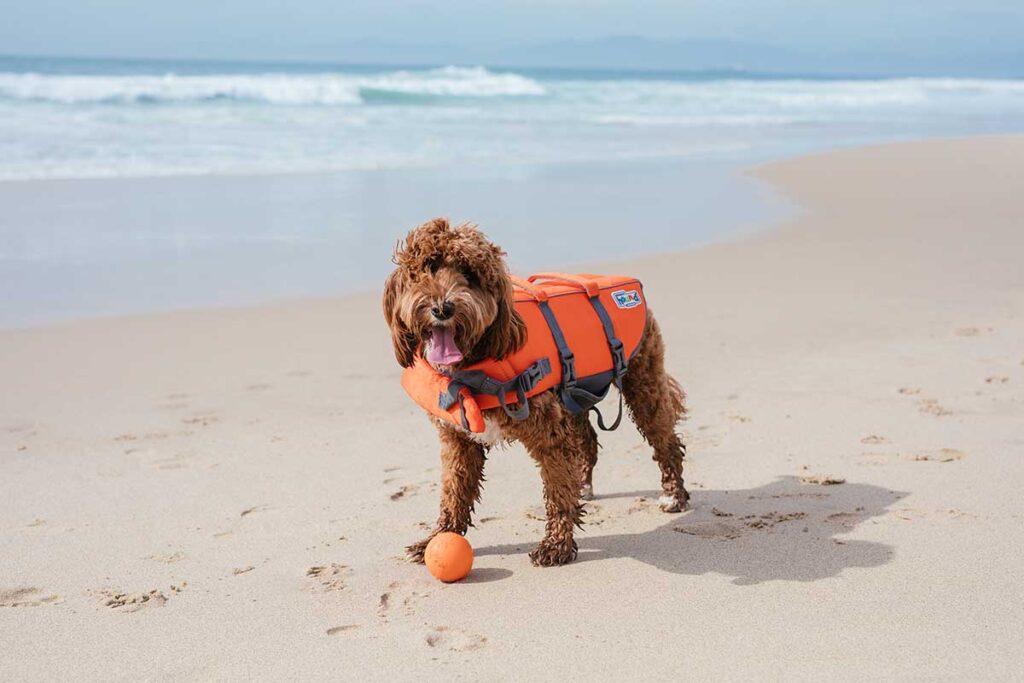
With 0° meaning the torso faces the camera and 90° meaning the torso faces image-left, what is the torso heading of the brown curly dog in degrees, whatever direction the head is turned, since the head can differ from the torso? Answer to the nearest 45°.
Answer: approximately 45°
